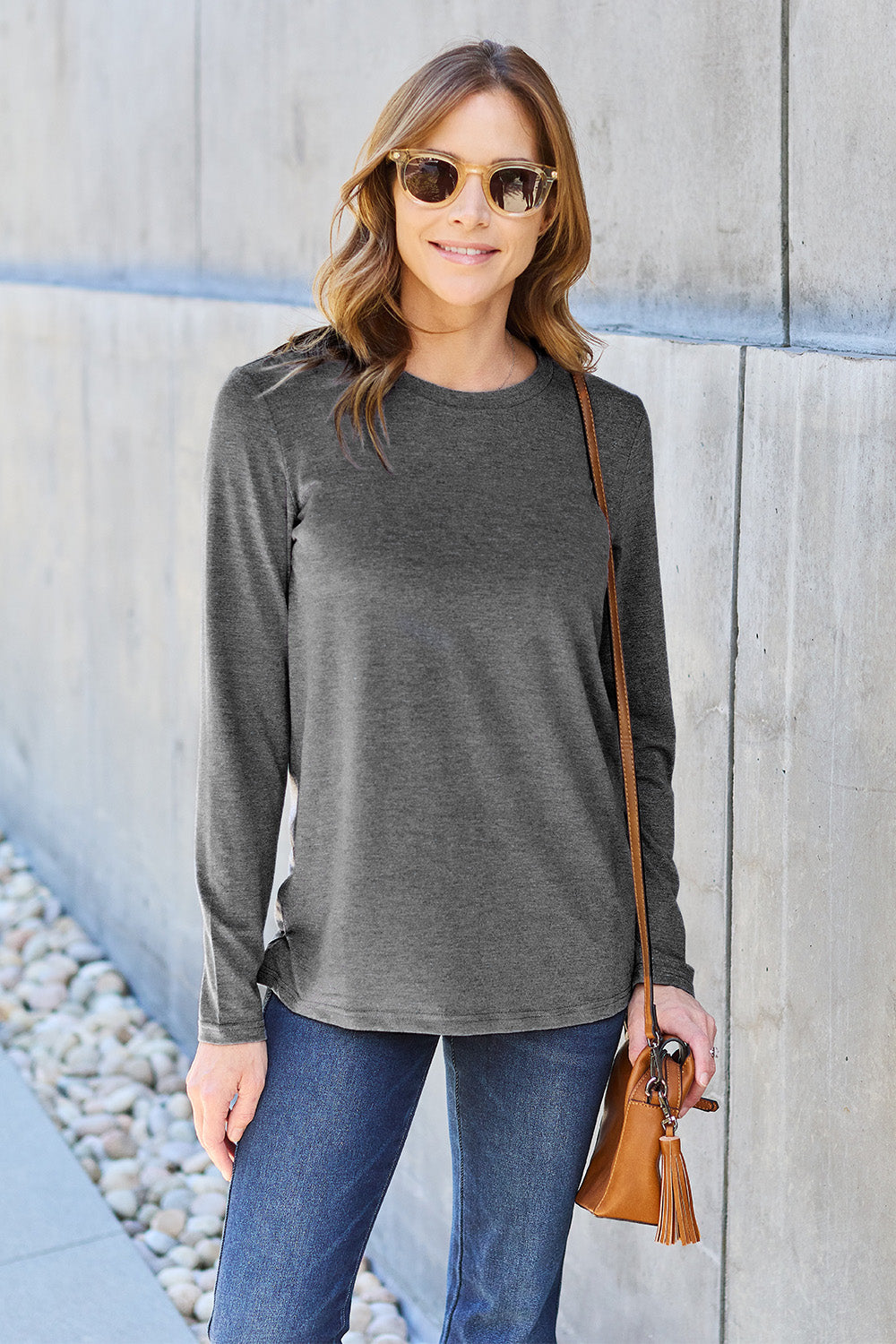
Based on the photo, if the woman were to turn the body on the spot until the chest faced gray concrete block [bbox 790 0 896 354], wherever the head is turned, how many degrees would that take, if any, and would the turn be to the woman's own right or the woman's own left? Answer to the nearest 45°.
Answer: approximately 135° to the woman's own left

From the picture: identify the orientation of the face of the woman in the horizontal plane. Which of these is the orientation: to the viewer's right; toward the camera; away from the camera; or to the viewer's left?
toward the camera

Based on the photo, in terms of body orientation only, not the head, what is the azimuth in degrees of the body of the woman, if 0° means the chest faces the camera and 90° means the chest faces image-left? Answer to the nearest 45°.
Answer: approximately 0°

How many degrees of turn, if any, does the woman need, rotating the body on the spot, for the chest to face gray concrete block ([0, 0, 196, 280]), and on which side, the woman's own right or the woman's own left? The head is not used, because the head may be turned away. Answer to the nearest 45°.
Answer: approximately 180°

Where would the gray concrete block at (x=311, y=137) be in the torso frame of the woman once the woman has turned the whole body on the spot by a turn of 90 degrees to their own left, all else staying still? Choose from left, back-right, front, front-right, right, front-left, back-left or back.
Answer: left

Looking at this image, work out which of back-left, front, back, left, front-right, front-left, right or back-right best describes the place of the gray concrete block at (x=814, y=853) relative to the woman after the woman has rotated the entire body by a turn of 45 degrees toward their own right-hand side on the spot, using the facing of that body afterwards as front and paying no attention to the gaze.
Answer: back
